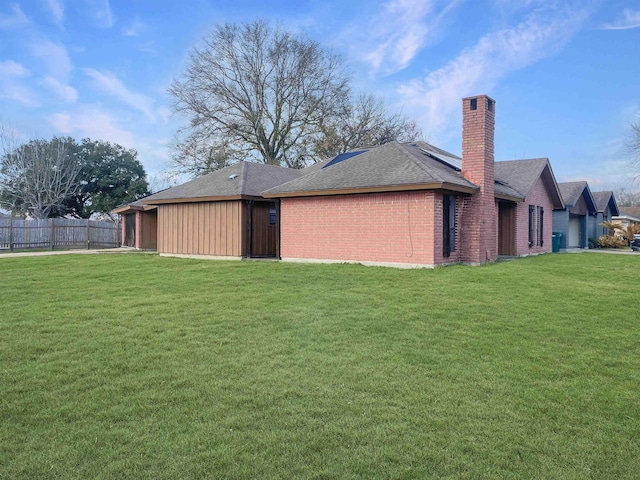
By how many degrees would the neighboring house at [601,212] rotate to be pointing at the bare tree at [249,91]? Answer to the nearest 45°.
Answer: approximately 90° to its right

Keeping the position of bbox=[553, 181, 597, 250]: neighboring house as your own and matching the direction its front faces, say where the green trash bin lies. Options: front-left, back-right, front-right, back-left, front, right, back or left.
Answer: front-right

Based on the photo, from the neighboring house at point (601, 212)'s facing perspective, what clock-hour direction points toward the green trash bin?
The green trash bin is roughly at 2 o'clock from the neighboring house.

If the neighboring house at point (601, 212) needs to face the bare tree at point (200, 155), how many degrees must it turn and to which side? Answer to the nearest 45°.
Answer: approximately 90° to its right

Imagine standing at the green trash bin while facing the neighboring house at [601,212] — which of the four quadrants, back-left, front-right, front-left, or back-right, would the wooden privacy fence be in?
back-left

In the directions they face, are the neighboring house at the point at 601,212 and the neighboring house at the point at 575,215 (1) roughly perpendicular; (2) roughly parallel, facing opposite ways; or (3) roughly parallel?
roughly parallel

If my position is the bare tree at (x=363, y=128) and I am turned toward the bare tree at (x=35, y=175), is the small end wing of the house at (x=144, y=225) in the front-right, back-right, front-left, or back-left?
front-left

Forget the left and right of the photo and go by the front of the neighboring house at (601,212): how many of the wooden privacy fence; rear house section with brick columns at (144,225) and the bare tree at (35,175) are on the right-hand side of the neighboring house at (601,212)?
3

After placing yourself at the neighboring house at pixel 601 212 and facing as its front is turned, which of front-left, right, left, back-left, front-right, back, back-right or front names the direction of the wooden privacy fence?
right
